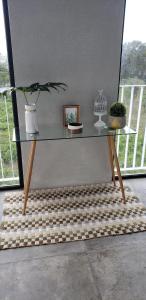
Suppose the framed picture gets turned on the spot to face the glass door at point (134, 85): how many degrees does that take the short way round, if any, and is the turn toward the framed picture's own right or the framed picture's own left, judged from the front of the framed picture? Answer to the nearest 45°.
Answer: approximately 135° to the framed picture's own left

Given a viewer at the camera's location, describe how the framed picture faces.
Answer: facing the viewer

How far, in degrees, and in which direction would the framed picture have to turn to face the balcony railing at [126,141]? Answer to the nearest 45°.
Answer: approximately 135° to its left

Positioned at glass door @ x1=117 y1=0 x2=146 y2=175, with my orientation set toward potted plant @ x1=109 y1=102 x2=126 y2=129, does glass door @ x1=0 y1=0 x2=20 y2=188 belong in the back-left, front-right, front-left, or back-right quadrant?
front-right

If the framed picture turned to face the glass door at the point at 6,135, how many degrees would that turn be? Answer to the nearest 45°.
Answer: approximately 90° to its right
